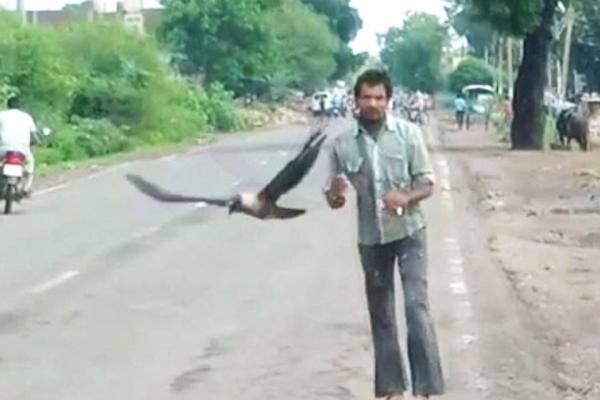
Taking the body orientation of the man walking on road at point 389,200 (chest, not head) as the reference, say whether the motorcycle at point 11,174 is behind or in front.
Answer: behind

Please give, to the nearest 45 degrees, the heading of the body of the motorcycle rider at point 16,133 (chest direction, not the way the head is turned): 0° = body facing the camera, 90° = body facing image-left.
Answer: approximately 180°

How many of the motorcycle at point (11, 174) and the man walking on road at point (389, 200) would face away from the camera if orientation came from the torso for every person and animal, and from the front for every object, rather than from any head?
1

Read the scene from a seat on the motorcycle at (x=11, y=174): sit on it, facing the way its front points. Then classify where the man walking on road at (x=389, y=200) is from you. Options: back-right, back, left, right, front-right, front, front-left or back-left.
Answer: back

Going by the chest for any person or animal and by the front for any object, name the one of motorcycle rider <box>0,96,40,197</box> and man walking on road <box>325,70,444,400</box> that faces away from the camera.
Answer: the motorcycle rider

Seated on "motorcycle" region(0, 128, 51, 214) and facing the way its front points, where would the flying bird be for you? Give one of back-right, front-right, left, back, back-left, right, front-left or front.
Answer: back

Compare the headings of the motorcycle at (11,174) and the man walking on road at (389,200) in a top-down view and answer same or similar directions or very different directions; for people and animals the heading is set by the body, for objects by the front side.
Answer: very different directions

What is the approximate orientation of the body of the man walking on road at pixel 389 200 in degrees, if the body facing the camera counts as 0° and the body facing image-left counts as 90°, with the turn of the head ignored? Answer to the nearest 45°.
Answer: approximately 0°

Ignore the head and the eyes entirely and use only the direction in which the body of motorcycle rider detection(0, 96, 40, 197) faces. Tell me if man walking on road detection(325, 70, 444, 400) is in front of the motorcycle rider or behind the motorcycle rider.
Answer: behind

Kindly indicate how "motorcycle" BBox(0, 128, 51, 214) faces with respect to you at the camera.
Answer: facing away from the viewer
